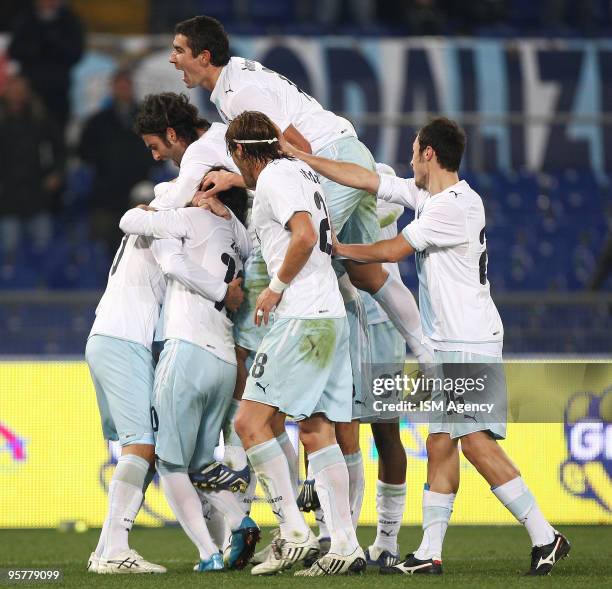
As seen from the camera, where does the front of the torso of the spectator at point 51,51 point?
toward the camera

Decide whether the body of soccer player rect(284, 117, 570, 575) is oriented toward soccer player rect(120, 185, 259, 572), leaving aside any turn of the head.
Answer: yes

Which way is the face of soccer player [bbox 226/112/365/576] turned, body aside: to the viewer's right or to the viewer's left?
to the viewer's left

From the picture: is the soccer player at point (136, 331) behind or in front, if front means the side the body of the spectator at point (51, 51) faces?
in front

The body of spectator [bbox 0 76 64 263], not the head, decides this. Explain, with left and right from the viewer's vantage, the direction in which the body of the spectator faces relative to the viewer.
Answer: facing the viewer

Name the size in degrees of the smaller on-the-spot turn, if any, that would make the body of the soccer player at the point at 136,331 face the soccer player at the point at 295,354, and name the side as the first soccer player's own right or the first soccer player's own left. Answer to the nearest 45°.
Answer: approximately 45° to the first soccer player's own right
